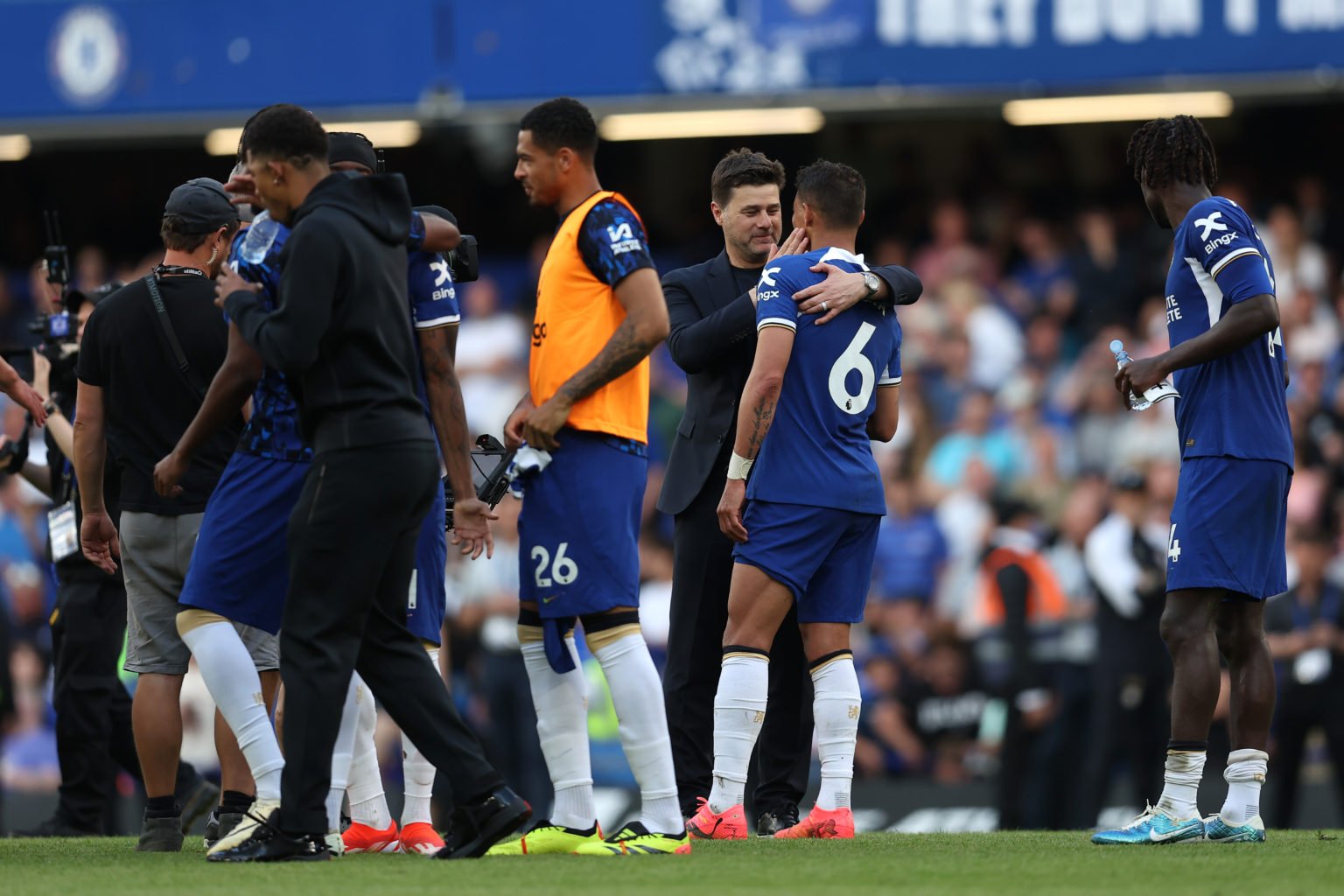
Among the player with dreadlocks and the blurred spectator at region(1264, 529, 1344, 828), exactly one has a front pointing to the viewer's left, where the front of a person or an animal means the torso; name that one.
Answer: the player with dreadlocks

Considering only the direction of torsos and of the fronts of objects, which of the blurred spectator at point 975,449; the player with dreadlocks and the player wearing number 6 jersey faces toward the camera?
the blurred spectator

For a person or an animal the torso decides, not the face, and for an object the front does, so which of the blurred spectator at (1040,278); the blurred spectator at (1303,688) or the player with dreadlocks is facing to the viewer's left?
the player with dreadlocks

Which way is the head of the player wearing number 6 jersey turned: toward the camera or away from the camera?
away from the camera

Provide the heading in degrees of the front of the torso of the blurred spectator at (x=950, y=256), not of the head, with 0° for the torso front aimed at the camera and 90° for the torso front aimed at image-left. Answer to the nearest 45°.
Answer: approximately 0°

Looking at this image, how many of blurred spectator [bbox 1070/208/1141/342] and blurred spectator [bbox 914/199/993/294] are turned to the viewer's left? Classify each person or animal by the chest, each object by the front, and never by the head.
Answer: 0

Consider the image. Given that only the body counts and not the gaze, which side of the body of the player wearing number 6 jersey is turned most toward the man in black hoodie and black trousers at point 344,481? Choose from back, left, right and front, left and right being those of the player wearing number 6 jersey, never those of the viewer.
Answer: left

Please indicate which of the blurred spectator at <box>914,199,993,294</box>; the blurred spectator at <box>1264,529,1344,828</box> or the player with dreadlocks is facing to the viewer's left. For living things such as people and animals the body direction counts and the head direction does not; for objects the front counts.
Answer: the player with dreadlocks
